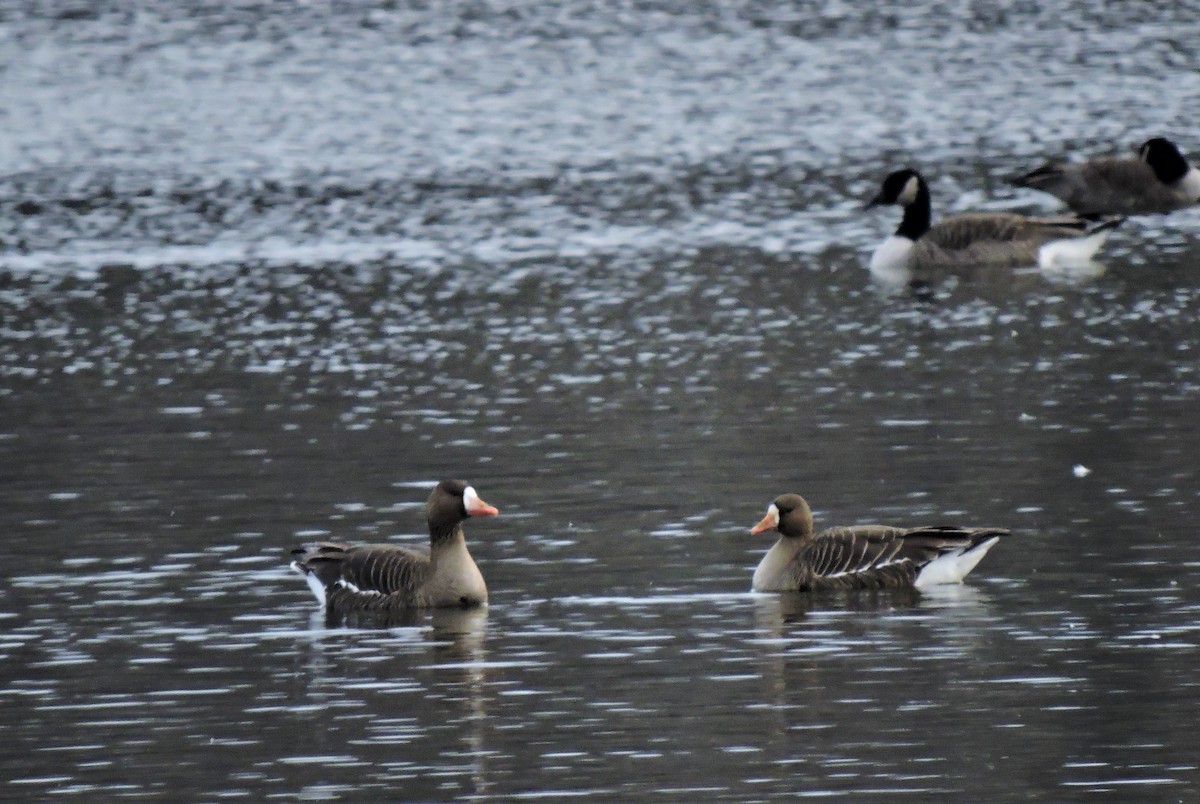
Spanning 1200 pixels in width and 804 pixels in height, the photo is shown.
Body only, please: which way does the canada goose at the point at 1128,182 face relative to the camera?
to the viewer's right

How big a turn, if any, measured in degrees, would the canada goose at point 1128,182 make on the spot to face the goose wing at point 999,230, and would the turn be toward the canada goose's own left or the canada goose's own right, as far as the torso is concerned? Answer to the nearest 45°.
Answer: approximately 90° to the canada goose's own right
